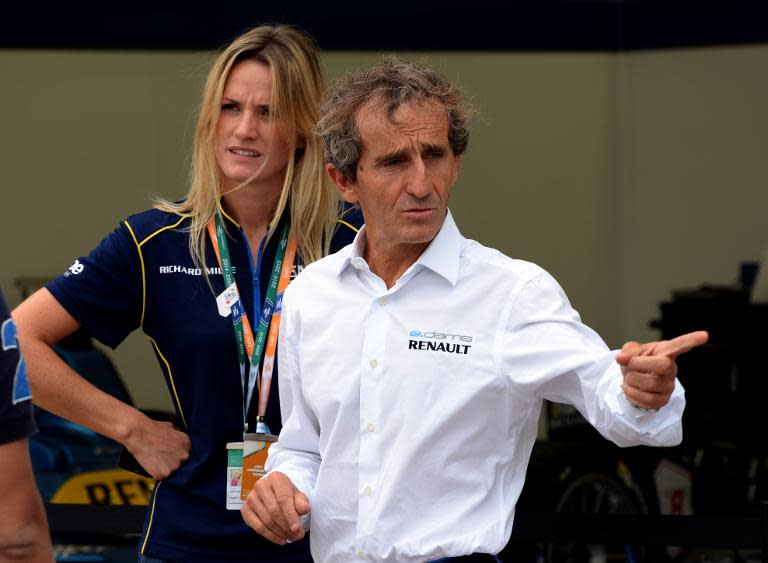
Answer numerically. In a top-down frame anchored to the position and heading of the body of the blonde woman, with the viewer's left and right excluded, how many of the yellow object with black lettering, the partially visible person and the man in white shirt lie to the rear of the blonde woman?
1

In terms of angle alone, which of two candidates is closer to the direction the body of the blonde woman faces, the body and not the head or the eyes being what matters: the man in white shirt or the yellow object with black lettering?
the man in white shirt

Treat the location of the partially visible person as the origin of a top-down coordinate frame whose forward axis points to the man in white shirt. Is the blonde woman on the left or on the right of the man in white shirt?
left

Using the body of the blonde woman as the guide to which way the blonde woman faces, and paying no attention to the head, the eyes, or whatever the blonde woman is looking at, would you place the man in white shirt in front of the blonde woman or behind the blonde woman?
in front

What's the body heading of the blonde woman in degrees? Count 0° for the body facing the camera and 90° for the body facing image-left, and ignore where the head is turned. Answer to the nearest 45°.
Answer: approximately 0°

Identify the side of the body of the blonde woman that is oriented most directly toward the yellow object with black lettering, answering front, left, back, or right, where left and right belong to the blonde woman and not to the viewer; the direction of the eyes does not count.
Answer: back

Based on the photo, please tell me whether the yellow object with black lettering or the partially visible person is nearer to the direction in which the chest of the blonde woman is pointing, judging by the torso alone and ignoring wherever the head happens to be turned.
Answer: the partially visible person
